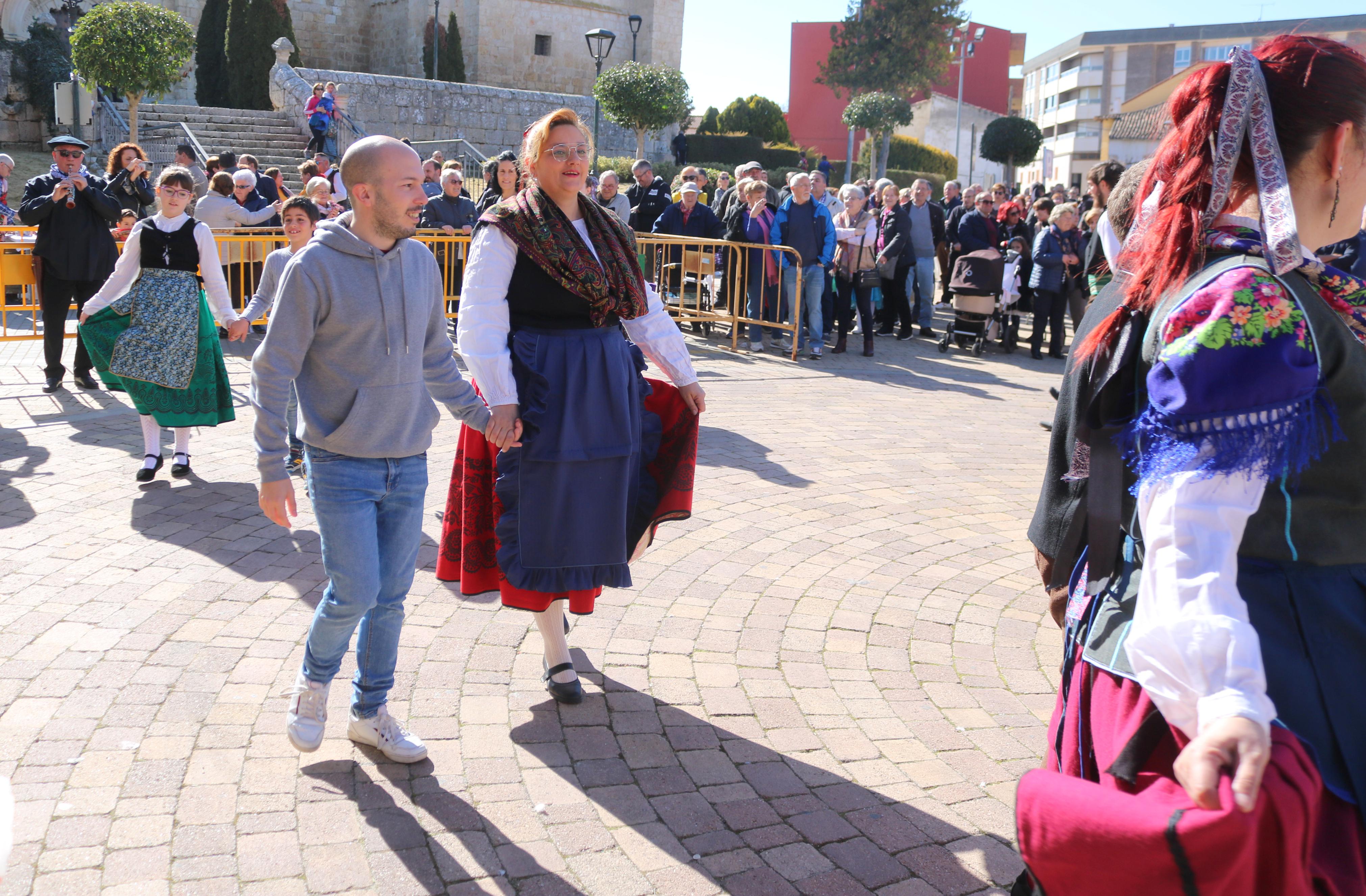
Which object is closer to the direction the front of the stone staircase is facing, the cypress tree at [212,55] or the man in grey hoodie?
the man in grey hoodie

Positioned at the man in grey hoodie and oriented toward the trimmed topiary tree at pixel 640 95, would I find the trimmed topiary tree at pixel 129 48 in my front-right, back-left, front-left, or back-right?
front-left

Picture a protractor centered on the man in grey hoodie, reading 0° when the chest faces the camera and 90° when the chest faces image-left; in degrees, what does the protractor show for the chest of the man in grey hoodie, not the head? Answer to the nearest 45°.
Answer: approximately 315°

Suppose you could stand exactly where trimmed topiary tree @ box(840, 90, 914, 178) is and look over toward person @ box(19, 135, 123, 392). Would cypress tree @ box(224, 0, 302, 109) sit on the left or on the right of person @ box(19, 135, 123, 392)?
right

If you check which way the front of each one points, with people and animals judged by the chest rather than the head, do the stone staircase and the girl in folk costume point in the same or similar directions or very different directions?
same or similar directions

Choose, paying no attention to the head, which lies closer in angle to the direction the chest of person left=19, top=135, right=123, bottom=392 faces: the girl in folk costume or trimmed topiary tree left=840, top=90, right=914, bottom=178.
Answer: the girl in folk costume

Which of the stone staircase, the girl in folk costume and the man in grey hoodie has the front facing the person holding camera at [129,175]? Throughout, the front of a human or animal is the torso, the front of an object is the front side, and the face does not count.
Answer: the stone staircase

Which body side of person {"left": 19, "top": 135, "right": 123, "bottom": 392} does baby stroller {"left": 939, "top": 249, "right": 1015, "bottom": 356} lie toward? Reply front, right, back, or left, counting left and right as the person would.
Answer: left

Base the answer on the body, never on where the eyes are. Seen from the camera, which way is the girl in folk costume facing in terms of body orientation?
toward the camera

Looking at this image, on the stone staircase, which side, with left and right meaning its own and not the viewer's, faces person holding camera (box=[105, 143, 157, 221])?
front

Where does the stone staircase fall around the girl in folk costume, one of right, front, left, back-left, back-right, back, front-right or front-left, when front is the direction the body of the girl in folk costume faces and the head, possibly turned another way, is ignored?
back

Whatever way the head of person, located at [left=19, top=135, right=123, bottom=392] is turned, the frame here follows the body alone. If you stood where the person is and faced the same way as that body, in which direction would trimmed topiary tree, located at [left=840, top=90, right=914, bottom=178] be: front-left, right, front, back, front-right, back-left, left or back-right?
back-left

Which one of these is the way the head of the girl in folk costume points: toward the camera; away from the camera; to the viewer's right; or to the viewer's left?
toward the camera

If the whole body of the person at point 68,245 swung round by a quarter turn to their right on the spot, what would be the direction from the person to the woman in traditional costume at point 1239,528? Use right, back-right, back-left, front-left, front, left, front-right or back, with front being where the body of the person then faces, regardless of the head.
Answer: left

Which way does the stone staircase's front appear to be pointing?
toward the camera

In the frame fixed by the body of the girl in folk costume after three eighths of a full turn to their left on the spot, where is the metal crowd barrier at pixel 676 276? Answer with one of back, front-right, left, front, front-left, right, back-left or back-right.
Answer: front

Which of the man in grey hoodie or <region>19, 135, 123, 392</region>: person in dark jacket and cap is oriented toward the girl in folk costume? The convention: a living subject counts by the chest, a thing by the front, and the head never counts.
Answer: the person in dark jacket and cap
